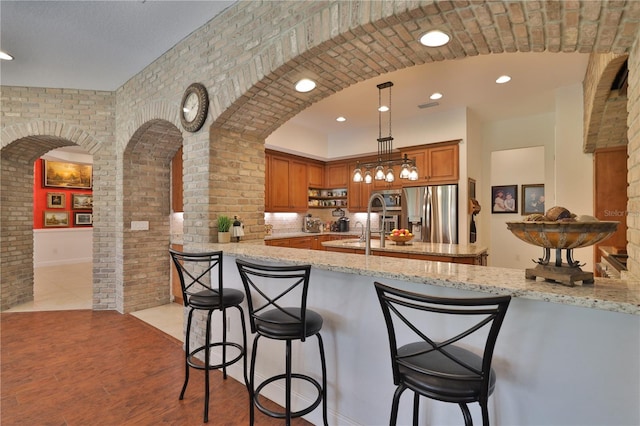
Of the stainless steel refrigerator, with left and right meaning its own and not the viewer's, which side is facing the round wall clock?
front

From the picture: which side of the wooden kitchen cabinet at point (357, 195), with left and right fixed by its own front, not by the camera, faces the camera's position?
front

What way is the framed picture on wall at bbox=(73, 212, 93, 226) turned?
toward the camera

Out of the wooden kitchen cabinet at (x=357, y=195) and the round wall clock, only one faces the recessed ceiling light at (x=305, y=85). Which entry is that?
the wooden kitchen cabinet

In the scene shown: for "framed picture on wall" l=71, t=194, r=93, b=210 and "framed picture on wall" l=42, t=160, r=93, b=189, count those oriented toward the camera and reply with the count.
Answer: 2

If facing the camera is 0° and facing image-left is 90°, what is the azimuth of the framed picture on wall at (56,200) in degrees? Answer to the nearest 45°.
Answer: approximately 0°

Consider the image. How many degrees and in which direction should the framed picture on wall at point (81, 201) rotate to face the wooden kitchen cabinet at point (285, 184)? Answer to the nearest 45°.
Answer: approximately 45° to its left

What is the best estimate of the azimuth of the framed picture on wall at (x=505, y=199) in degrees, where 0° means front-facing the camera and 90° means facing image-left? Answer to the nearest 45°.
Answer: approximately 0°

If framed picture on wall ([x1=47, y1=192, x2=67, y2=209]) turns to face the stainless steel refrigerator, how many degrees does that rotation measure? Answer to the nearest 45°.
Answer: approximately 45° to its left

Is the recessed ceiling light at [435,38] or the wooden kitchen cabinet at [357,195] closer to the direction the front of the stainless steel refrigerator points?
the recessed ceiling light

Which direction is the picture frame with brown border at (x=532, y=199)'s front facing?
toward the camera

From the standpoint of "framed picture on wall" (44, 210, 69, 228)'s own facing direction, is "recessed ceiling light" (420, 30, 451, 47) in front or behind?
in front

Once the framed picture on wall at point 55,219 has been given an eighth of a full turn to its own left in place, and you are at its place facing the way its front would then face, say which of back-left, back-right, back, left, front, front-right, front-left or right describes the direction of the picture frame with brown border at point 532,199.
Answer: front

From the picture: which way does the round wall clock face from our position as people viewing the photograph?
facing the viewer and to the left of the viewer
